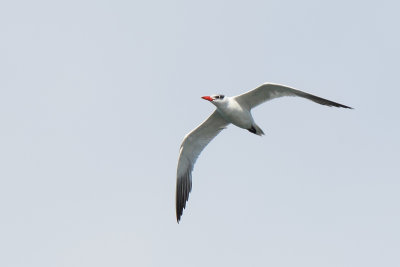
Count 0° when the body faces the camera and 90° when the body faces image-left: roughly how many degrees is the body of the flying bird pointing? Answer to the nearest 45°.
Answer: approximately 45°
